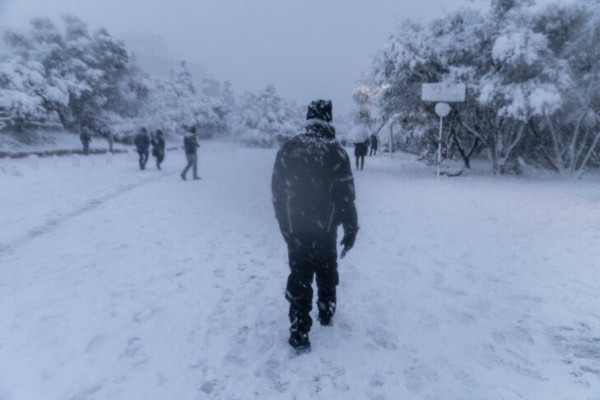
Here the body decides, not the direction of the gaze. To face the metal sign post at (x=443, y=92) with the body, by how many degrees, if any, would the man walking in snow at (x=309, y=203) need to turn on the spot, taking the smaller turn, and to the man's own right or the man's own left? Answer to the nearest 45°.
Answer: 0° — they already face it

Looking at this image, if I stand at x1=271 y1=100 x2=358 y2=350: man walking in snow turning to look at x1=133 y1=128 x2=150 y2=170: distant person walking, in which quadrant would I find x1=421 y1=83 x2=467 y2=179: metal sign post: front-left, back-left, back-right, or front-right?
front-right

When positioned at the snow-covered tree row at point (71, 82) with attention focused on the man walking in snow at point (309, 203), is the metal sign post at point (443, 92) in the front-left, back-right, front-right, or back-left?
front-left

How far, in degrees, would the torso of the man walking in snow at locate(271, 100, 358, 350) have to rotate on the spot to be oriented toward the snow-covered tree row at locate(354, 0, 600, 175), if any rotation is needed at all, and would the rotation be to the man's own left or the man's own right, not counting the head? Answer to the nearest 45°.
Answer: approximately 45° to the man's own right

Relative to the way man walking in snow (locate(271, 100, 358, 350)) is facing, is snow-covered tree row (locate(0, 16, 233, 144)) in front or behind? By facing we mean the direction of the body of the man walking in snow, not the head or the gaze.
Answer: in front

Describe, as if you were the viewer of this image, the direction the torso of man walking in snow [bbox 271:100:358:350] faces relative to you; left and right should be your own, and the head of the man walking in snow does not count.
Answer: facing away from the viewer

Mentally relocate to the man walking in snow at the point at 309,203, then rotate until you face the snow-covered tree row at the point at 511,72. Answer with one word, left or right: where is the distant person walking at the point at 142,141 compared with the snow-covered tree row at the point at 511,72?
left

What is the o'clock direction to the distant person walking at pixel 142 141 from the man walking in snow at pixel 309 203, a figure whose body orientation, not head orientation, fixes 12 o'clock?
The distant person walking is roughly at 11 o'clock from the man walking in snow.

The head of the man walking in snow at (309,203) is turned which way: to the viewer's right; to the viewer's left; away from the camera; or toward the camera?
away from the camera
